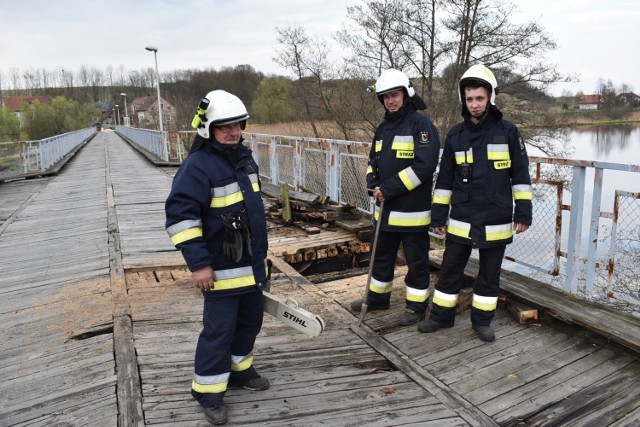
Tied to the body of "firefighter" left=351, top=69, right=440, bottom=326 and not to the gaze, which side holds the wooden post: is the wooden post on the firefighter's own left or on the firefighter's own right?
on the firefighter's own right

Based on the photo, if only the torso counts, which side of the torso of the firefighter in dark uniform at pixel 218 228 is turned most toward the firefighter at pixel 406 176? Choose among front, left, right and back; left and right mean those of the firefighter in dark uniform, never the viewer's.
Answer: left

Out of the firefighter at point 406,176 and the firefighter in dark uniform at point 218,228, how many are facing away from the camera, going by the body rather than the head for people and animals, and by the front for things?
0

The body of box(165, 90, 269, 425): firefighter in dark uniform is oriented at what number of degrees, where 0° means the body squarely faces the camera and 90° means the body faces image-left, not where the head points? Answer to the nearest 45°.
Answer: approximately 315°

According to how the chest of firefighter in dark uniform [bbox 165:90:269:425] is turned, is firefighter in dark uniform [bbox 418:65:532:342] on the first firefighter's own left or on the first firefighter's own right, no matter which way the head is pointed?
on the first firefighter's own left

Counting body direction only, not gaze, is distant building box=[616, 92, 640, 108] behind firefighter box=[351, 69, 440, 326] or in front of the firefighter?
behind

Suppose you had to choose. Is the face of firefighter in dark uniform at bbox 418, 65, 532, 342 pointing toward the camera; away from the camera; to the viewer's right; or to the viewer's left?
toward the camera

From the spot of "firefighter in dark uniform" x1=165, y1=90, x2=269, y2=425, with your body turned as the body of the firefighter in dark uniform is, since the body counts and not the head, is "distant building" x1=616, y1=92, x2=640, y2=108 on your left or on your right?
on your left

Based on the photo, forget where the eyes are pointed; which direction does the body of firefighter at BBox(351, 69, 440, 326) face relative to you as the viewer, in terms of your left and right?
facing the viewer and to the left of the viewer

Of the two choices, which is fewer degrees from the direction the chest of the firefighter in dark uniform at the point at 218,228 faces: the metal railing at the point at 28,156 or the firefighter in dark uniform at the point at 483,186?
the firefighter in dark uniform

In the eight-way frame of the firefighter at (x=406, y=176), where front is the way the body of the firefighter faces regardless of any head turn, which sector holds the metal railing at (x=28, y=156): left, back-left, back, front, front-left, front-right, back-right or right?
right

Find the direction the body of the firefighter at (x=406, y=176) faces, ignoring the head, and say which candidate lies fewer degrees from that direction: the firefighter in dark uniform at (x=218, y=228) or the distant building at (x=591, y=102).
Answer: the firefighter in dark uniform

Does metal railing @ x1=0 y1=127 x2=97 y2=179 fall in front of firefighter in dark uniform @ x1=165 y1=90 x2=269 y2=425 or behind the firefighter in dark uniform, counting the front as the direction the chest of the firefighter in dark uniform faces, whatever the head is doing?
behind

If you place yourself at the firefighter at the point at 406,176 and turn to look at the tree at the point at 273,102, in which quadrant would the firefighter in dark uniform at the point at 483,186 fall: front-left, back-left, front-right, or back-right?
back-right
